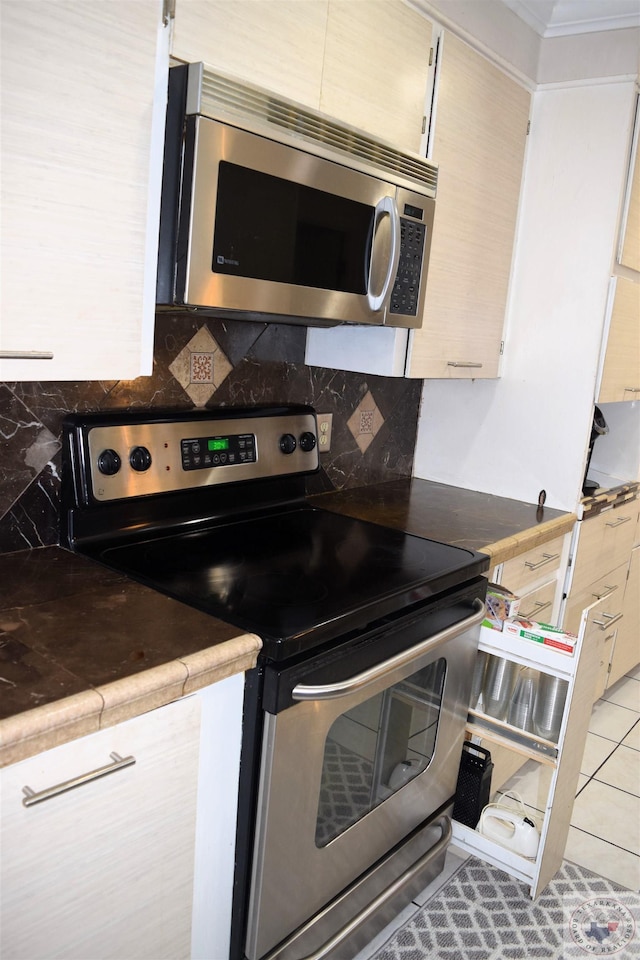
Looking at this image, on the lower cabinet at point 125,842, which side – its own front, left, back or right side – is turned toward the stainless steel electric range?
left

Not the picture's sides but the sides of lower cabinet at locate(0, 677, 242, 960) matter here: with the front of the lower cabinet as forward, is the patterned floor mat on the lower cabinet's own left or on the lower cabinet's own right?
on the lower cabinet's own left

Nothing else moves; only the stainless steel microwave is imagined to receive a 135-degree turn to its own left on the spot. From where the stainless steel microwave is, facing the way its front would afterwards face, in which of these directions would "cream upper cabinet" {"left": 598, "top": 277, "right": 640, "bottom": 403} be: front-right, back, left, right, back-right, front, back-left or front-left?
front-right

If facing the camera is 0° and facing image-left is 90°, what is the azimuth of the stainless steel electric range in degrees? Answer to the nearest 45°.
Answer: approximately 315°

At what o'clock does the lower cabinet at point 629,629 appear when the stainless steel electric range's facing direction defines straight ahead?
The lower cabinet is roughly at 9 o'clock from the stainless steel electric range.

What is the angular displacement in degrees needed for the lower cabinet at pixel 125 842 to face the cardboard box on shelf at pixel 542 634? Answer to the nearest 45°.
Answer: approximately 90° to its left

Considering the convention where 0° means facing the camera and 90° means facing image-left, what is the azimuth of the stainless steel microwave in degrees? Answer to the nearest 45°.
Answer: approximately 315°

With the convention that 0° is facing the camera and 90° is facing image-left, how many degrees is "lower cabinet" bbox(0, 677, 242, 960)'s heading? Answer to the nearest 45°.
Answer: approximately 315°

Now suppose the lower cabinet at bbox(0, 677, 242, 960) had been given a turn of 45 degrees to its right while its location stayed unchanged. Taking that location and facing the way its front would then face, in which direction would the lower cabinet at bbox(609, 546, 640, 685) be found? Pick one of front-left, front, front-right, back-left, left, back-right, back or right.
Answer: back-left

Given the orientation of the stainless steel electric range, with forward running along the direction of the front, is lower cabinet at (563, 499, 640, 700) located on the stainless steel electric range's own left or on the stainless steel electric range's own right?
on the stainless steel electric range's own left
